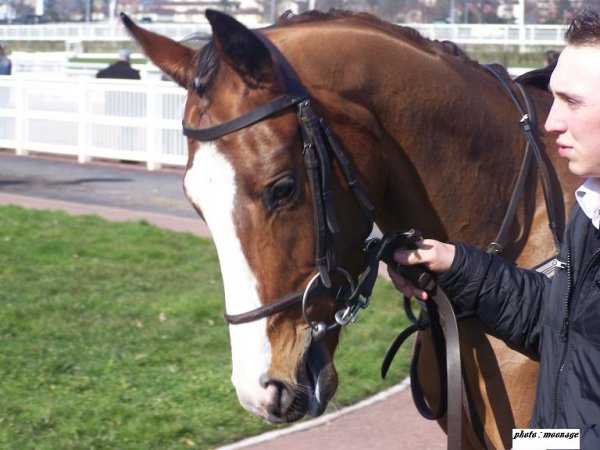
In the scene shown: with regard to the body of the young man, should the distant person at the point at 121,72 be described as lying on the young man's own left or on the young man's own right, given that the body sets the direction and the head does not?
on the young man's own right

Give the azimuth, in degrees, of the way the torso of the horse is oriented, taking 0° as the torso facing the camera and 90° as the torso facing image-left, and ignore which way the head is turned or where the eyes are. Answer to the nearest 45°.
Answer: approximately 45°

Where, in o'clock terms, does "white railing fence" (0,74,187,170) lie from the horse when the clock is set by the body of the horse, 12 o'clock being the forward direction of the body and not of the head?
The white railing fence is roughly at 4 o'clock from the horse.

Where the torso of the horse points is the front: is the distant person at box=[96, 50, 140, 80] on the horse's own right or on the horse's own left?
on the horse's own right

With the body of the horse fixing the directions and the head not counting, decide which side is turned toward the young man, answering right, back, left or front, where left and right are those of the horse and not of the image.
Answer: left
